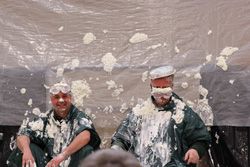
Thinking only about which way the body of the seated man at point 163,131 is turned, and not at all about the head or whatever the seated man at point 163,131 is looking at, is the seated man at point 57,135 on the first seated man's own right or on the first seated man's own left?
on the first seated man's own right

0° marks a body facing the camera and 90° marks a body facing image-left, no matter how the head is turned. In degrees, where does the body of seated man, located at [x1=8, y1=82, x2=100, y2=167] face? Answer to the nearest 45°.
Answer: approximately 0°

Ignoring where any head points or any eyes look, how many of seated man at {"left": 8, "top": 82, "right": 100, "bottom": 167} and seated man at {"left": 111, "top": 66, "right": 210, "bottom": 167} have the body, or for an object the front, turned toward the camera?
2

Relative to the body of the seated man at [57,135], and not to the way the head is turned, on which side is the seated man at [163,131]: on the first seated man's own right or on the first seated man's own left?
on the first seated man's own left
